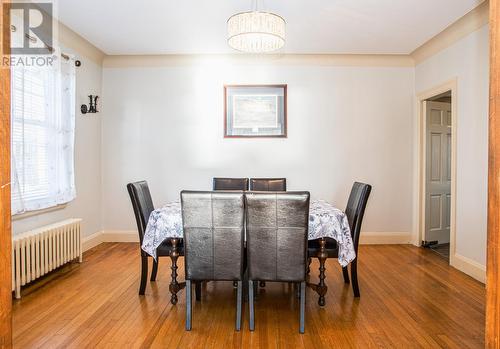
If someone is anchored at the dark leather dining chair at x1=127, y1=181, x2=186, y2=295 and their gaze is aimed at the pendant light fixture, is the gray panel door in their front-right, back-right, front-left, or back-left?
front-left

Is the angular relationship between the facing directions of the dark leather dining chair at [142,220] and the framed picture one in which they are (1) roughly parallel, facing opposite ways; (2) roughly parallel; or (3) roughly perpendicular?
roughly perpendicular

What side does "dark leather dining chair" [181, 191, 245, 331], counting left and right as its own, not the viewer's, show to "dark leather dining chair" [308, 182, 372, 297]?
right

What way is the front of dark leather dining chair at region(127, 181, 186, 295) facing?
to the viewer's right

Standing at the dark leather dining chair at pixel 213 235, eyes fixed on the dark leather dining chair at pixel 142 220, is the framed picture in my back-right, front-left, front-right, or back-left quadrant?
front-right

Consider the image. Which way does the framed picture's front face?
toward the camera

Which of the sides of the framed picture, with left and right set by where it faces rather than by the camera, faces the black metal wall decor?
right

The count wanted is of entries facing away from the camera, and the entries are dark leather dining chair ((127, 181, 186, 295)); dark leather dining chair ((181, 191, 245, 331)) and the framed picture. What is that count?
1

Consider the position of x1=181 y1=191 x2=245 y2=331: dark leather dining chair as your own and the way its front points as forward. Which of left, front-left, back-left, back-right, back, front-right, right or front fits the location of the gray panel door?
front-right

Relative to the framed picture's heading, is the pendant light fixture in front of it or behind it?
in front

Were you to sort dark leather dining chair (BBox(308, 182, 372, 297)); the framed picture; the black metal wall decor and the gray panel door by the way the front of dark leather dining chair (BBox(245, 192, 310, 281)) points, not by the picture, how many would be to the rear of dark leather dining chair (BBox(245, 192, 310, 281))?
0

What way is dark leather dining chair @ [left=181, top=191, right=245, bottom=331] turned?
away from the camera

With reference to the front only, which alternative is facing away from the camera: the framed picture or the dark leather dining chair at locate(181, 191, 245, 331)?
the dark leather dining chair

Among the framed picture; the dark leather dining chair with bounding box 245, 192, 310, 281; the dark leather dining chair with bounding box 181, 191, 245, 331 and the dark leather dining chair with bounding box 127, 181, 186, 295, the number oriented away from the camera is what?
2

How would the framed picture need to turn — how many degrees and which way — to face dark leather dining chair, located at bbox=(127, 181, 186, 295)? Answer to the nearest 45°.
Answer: approximately 45° to its right

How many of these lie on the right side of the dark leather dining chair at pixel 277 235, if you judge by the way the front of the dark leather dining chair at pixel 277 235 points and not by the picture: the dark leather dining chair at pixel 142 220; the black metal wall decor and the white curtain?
0

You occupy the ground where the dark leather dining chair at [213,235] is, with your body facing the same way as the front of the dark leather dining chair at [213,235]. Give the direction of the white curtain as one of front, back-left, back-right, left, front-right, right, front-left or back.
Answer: front-left

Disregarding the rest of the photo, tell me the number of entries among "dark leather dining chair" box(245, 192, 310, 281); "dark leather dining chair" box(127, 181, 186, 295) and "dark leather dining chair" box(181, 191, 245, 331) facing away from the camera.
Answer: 2

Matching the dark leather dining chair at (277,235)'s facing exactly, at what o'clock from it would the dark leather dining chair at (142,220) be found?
the dark leather dining chair at (142,220) is roughly at 10 o'clock from the dark leather dining chair at (277,235).

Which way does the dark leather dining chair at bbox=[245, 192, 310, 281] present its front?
away from the camera
